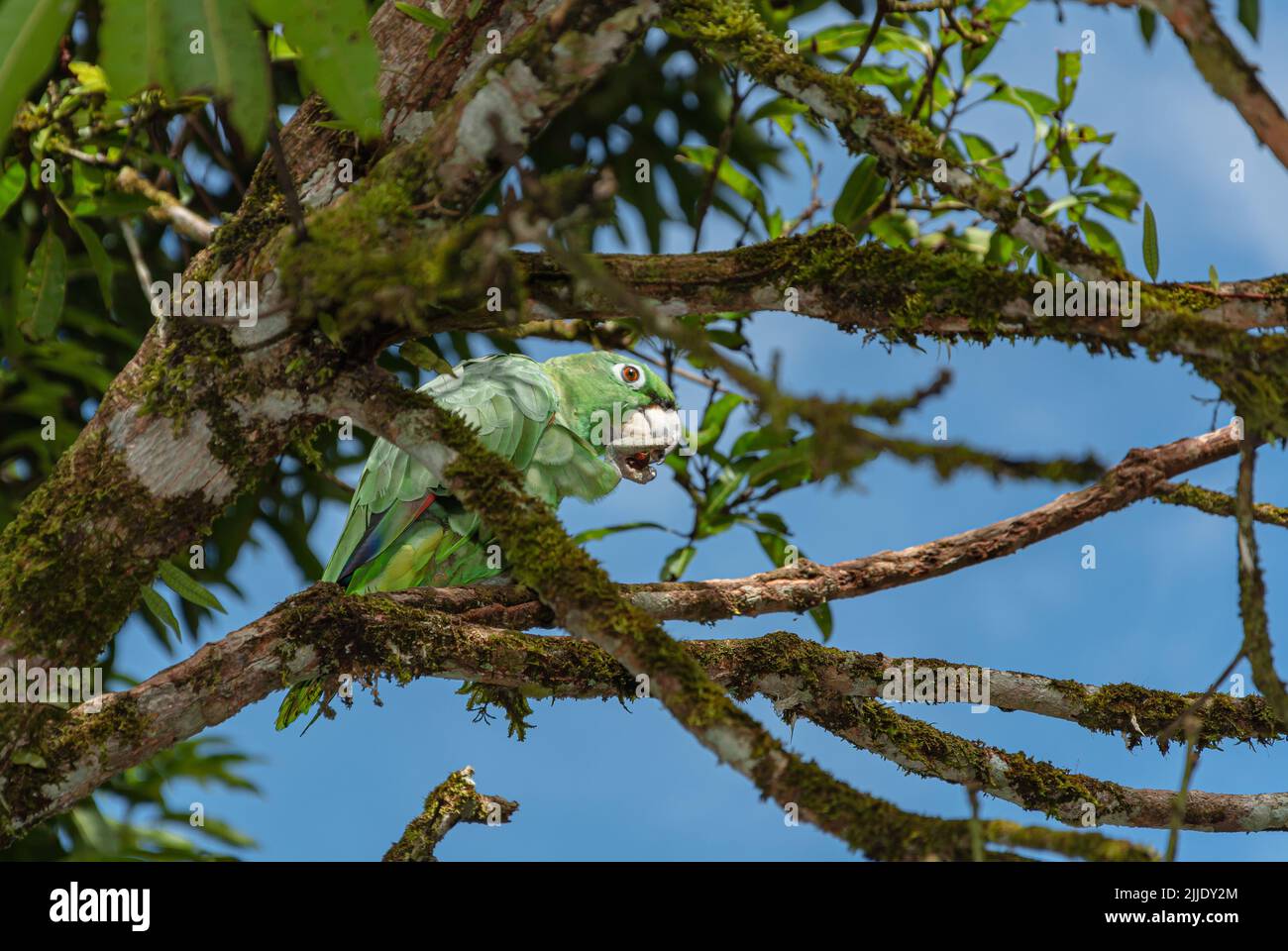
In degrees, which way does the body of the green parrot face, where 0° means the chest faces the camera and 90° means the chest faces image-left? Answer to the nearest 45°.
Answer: approximately 270°

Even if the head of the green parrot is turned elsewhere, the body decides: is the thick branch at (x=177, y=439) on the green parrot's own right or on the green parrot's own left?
on the green parrot's own right
